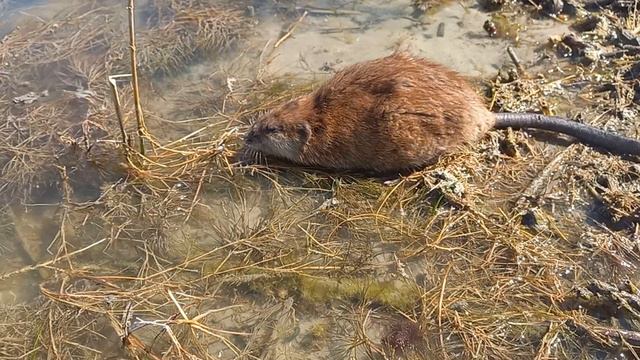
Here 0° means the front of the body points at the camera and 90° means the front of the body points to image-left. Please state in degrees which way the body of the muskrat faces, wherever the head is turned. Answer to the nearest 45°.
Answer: approximately 90°
